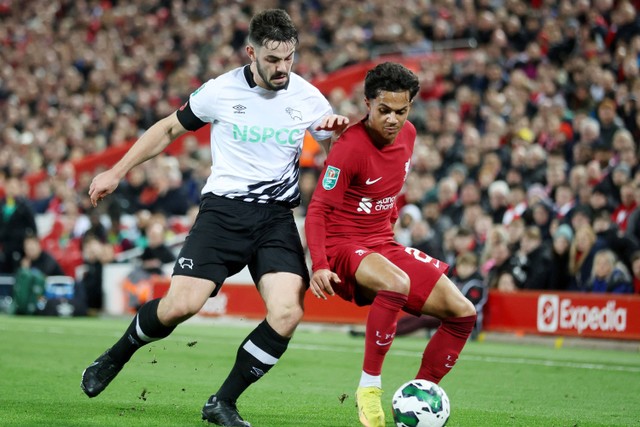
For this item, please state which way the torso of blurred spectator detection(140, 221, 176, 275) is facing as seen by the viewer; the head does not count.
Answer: toward the camera

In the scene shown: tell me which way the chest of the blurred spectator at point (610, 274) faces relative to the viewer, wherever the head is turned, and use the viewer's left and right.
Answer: facing the viewer and to the left of the viewer

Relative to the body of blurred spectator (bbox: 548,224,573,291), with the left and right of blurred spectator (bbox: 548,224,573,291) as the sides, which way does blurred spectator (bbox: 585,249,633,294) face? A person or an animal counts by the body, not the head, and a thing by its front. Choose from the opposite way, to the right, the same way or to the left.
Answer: the same way

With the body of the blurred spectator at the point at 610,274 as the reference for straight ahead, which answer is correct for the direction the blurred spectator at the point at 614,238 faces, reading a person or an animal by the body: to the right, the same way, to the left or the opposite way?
the same way

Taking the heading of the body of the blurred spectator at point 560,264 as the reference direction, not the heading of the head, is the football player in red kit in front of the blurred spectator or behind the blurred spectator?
in front

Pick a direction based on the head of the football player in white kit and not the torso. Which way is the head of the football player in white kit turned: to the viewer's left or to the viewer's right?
to the viewer's right

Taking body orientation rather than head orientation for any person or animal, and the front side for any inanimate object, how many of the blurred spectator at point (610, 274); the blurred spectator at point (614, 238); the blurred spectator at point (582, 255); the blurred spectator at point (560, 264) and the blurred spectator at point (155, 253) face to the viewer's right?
0

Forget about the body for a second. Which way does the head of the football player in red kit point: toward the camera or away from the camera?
toward the camera

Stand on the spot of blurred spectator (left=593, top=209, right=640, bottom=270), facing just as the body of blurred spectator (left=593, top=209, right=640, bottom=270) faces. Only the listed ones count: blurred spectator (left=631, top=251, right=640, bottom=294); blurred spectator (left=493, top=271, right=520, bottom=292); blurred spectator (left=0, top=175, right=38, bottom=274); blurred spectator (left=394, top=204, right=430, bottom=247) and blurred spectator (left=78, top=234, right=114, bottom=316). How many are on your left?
1
